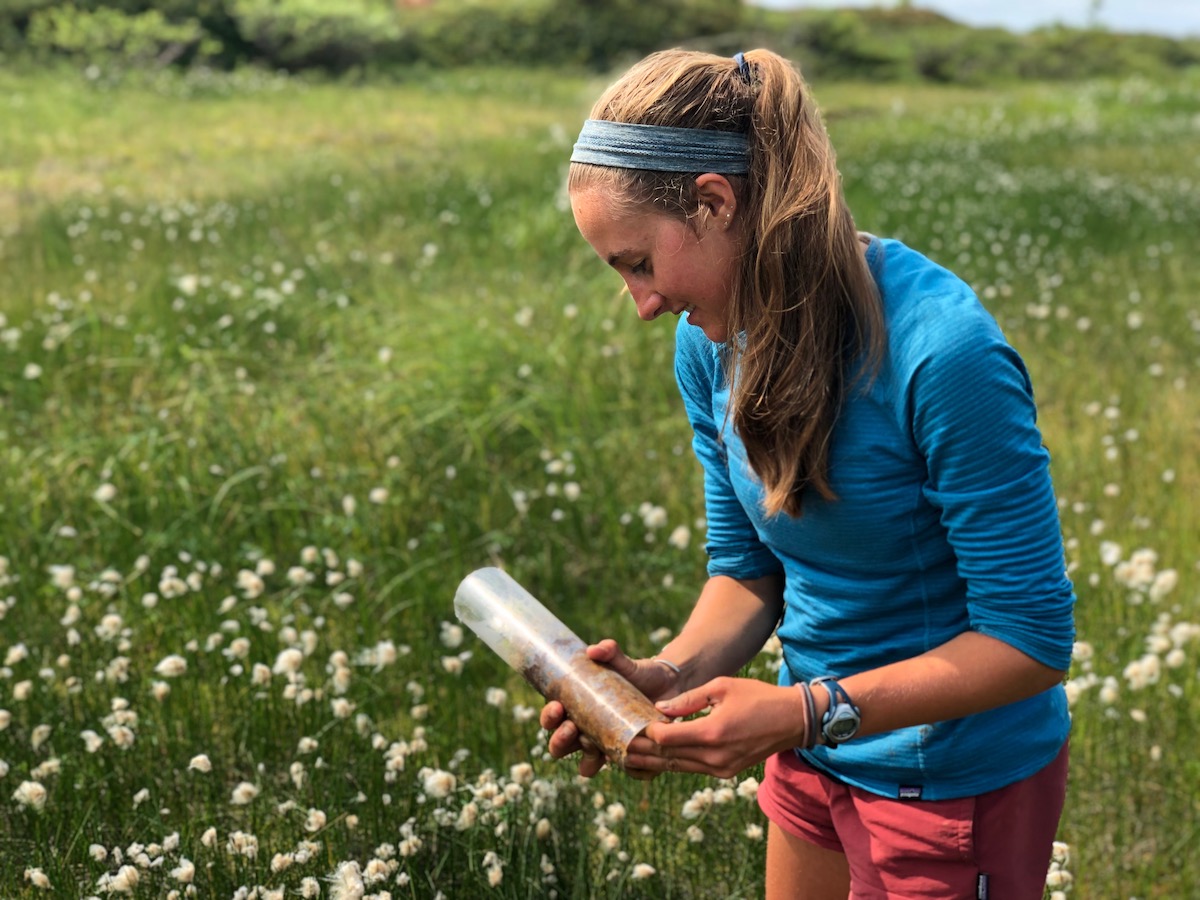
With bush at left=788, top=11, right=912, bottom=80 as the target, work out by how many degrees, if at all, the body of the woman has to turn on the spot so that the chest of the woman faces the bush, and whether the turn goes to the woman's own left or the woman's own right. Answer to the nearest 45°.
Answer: approximately 135° to the woman's own right

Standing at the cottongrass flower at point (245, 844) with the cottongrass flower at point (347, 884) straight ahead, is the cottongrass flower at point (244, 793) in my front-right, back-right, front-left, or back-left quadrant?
back-left

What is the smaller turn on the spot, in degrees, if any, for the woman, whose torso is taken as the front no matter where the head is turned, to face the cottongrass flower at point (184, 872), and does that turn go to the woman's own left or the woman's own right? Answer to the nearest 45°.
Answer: approximately 45° to the woman's own right

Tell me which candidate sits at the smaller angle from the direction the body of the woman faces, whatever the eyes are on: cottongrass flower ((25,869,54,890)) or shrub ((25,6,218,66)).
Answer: the cottongrass flower

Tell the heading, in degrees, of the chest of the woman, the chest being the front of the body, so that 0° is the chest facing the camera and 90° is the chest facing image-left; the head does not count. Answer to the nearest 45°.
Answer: approximately 45°

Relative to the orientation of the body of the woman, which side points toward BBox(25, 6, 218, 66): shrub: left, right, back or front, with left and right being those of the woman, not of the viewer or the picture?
right

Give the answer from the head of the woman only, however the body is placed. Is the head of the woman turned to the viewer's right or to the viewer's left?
to the viewer's left
